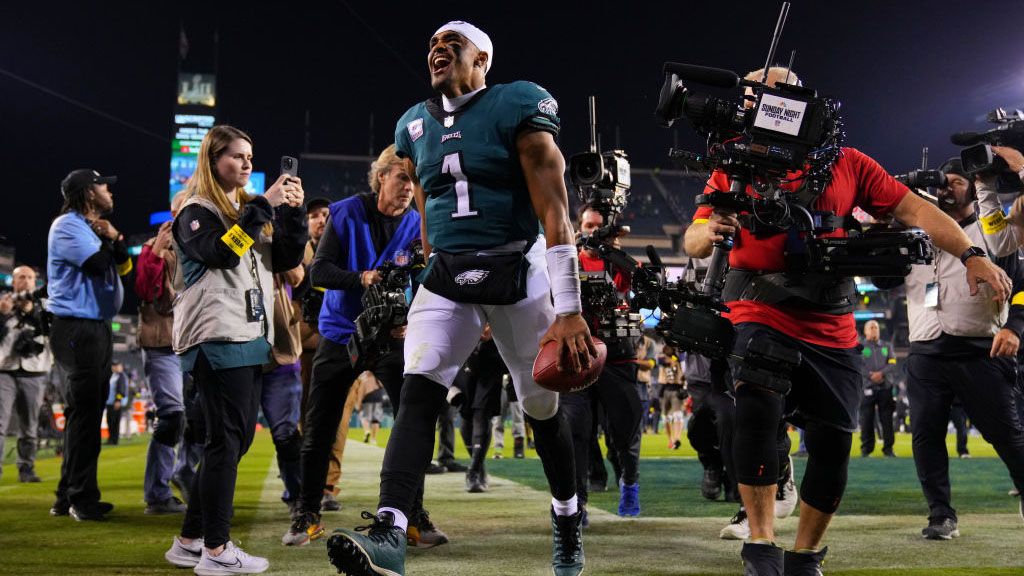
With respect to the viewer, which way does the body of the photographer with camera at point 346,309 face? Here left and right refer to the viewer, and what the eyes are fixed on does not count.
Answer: facing the viewer and to the right of the viewer

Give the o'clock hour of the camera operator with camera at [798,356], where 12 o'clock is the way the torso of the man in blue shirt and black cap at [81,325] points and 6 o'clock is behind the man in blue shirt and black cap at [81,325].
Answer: the camera operator with camera at [798,356] is roughly at 2 o'clock from the man in blue shirt and black cap at [81,325].

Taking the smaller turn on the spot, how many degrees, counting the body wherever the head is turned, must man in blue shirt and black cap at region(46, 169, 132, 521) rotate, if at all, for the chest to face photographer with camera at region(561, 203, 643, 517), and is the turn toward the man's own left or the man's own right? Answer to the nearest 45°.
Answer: approximately 45° to the man's own right

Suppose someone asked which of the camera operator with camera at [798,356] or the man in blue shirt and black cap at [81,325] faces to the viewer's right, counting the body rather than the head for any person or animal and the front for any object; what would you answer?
the man in blue shirt and black cap at [81,325]

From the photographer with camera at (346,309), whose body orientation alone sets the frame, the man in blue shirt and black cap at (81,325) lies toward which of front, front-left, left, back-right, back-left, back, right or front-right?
back

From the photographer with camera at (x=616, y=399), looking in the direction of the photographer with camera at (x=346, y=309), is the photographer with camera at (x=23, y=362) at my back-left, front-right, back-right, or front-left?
front-right

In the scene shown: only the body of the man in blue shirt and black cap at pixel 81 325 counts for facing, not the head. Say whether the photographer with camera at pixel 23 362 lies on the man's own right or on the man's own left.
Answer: on the man's own left

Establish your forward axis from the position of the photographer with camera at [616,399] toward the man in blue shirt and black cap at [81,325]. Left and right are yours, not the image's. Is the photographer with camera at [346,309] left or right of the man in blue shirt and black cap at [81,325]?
left

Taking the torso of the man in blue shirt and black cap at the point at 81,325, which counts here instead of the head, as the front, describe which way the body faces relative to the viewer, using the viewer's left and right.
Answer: facing to the right of the viewer

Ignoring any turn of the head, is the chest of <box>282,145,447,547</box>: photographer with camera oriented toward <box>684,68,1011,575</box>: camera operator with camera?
yes

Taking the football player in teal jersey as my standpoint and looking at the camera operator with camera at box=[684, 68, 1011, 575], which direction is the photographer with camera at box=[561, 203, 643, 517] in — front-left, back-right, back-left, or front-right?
front-left

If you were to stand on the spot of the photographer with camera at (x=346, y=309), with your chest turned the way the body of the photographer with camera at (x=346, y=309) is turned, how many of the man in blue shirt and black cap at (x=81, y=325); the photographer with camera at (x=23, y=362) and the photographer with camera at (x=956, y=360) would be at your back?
2

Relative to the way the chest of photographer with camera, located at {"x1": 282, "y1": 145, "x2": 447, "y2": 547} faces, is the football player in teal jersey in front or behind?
in front

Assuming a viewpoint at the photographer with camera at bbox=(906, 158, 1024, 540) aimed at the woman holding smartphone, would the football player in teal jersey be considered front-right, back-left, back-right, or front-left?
front-left
